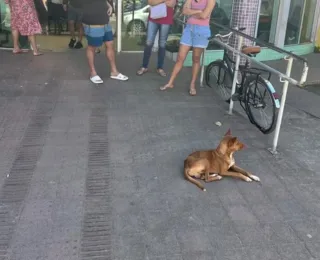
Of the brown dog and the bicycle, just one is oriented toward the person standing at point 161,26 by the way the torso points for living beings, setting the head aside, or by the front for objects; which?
the bicycle

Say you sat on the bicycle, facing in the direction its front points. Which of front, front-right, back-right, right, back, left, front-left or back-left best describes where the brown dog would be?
back-left

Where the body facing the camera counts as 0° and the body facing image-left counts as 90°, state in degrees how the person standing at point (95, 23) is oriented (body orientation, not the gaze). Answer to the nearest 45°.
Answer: approximately 315°

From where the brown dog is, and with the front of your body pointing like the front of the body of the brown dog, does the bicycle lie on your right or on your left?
on your left

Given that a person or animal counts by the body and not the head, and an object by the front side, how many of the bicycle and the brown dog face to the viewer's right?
1

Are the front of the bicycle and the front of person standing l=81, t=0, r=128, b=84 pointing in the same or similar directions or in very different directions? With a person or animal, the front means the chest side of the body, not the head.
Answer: very different directions

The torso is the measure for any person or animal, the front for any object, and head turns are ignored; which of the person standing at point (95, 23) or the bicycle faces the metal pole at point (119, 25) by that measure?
the bicycle

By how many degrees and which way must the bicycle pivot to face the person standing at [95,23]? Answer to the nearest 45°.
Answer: approximately 45° to its left

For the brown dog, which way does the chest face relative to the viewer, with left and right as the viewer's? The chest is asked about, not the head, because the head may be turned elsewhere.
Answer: facing to the right of the viewer

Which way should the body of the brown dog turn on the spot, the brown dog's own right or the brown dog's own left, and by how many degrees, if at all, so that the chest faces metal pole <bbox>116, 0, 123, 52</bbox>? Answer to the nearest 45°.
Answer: approximately 135° to the brown dog's own left
